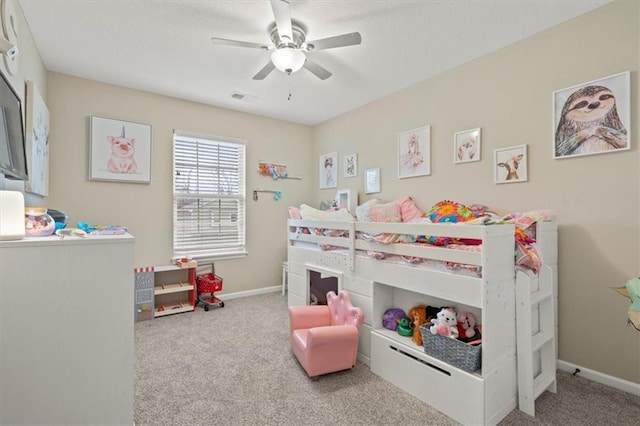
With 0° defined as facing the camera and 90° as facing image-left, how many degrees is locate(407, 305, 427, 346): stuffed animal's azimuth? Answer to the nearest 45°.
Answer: approximately 45°

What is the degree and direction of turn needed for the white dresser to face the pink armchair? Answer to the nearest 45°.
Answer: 0° — it already faces it

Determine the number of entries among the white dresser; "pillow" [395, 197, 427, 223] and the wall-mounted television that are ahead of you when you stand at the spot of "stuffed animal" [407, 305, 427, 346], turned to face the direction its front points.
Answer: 2

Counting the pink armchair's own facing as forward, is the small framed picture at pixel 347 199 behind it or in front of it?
behind

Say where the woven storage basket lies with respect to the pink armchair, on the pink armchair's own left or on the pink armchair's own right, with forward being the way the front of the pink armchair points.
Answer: on the pink armchair's own left

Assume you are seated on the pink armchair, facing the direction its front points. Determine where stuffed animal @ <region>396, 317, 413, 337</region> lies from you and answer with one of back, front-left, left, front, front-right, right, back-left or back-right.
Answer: back-left

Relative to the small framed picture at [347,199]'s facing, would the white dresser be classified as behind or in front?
in front

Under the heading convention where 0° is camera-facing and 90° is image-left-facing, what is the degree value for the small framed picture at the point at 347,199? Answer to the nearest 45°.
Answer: approximately 45°
